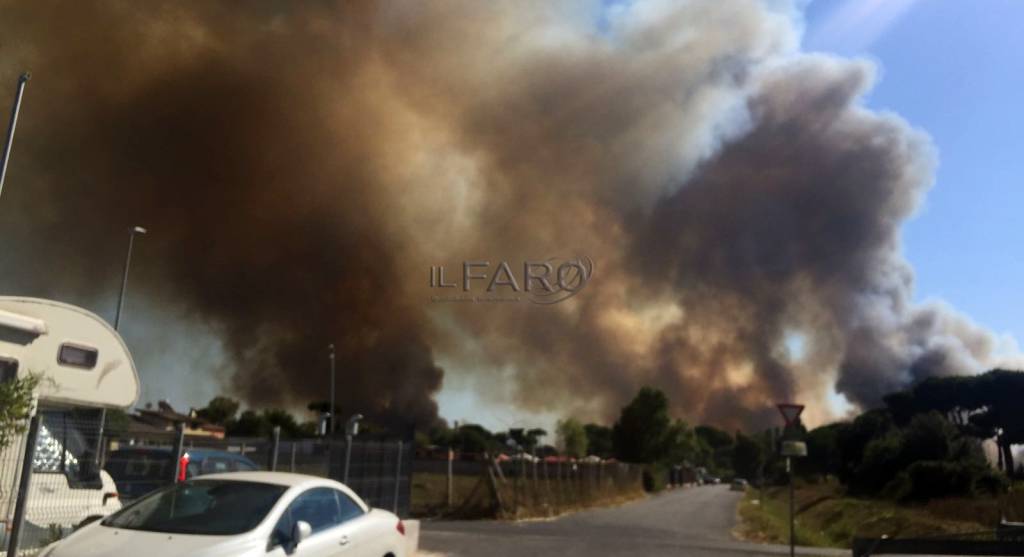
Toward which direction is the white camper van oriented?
to the viewer's right

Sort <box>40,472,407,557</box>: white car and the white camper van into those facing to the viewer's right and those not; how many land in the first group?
1

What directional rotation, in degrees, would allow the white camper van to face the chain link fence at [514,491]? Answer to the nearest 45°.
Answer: approximately 45° to its left

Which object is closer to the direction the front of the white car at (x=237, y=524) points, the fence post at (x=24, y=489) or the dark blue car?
the fence post

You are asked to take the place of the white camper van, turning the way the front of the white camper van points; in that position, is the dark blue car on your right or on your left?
on your left

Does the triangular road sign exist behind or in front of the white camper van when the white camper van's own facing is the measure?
in front
